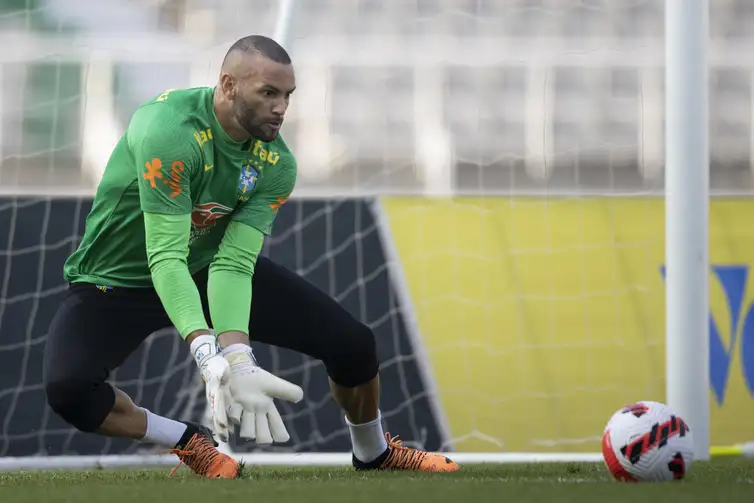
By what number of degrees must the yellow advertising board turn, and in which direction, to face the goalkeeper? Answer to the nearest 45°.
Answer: approximately 45° to its right

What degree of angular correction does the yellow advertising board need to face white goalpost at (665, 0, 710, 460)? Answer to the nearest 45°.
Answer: approximately 45° to its left

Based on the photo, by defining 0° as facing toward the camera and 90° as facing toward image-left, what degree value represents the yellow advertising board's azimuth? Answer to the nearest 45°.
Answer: approximately 0°

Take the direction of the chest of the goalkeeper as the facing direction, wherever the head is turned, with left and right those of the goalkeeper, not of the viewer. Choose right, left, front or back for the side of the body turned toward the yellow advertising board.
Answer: left
